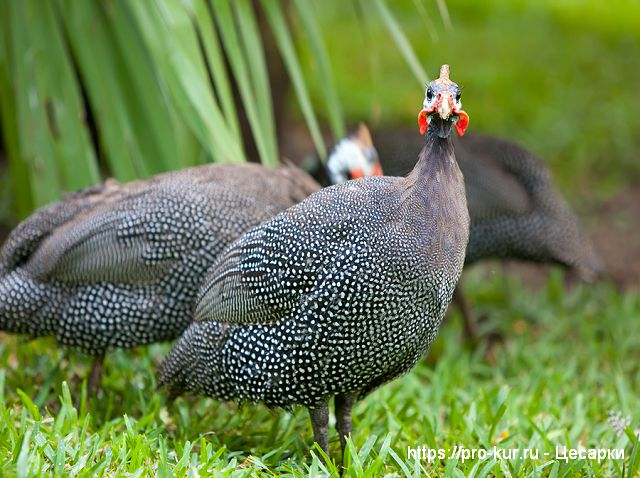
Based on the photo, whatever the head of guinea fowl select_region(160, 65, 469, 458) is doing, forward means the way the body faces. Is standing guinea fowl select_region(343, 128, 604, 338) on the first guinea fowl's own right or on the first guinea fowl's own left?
on the first guinea fowl's own left

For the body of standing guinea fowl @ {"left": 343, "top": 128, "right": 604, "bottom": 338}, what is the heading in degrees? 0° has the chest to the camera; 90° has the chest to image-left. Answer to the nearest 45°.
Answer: approximately 90°

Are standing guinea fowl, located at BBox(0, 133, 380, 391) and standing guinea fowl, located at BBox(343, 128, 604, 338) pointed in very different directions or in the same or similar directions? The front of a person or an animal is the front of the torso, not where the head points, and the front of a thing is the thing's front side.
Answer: very different directions

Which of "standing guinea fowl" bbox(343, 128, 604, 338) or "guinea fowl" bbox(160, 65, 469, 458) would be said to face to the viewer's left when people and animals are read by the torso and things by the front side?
the standing guinea fowl

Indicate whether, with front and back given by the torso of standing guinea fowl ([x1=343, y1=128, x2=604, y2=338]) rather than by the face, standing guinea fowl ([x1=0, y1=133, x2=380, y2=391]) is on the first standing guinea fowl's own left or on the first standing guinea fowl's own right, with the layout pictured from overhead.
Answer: on the first standing guinea fowl's own left

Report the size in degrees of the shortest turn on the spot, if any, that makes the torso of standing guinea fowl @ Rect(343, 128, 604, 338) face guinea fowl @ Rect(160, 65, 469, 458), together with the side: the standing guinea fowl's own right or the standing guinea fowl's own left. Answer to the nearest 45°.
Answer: approximately 90° to the standing guinea fowl's own left

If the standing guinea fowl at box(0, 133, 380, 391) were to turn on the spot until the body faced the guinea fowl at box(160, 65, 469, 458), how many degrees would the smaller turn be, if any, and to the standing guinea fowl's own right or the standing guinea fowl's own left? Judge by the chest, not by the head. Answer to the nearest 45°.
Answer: approximately 45° to the standing guinea fowl's own right

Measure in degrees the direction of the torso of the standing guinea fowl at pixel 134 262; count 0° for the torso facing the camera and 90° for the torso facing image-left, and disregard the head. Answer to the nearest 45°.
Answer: approximately 270°

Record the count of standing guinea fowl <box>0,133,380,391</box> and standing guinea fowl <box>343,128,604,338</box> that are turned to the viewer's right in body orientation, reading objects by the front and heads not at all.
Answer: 1

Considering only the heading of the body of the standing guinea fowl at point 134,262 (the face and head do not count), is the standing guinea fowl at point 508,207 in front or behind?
in front
